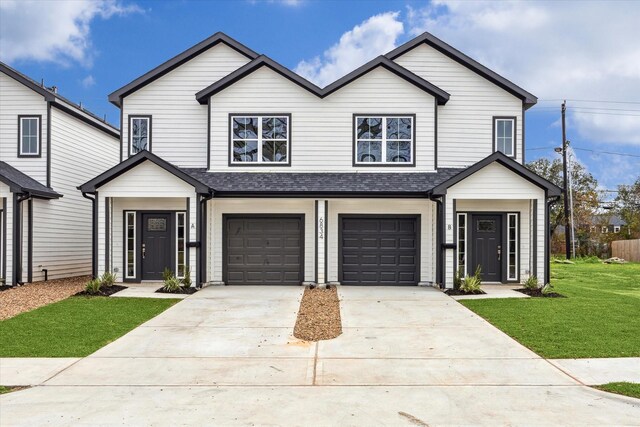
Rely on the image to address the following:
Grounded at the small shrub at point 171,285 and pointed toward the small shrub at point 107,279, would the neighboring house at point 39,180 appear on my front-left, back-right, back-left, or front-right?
front-right

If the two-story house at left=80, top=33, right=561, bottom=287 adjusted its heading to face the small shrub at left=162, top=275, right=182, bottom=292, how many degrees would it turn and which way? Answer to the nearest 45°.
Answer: approximately 45° to its right

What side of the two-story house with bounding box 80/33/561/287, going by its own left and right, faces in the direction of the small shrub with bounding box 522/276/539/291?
left

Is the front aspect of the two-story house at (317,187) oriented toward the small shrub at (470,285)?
no

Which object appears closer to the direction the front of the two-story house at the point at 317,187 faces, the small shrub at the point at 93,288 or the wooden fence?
the small shrub

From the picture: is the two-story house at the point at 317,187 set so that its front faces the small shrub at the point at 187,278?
no

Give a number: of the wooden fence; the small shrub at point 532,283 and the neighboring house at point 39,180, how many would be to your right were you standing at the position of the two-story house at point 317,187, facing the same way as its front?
1

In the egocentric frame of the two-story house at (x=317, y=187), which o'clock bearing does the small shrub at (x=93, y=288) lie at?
The small shrub is roughly at 2 o'clock from the two-story house.

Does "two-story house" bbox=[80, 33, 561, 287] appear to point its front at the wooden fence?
no

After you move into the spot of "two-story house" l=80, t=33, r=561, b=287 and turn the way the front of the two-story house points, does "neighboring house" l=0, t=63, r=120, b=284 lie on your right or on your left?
on your right

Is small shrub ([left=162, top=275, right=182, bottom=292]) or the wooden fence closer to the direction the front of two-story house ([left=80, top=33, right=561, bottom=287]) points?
the small shrub
